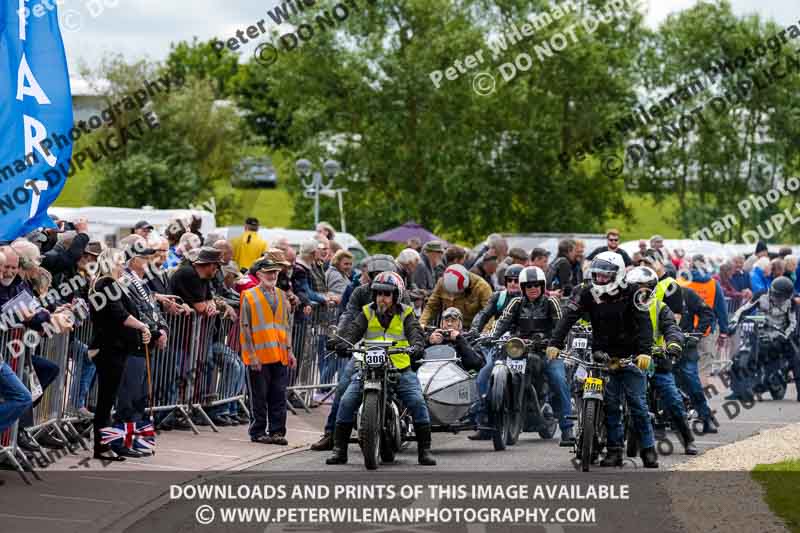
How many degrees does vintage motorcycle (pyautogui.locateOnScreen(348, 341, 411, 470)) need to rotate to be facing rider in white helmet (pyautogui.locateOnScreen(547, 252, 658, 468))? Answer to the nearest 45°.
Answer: approximately 90° to its left

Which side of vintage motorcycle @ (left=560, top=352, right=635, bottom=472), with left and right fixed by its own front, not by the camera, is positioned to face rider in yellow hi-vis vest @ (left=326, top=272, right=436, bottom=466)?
right

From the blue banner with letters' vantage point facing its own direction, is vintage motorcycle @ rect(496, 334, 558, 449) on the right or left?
on its left

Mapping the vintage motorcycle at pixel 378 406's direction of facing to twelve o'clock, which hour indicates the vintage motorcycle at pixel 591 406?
the vintage motorcycle at pixel 591 406 is roughly at 9 o'clock from the vintage motorcycle at pixel 378 406.
